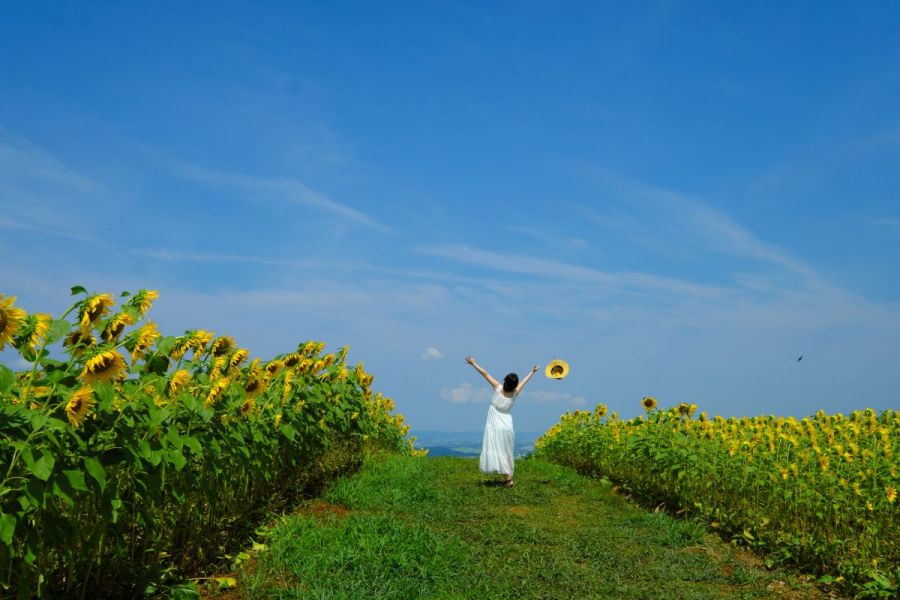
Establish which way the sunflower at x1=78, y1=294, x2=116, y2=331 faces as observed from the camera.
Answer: facing the viewer and to the right of the viewer

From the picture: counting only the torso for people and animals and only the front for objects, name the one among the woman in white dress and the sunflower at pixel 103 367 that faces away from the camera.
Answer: the woman in white dress

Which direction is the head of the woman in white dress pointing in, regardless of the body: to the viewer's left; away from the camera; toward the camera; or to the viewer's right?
away from the camera

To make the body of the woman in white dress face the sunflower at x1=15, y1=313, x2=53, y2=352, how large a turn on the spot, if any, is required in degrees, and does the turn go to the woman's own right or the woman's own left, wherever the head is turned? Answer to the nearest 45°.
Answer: approximately 180°

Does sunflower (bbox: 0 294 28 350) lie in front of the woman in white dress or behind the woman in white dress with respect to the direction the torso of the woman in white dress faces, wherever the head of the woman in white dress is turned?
behind

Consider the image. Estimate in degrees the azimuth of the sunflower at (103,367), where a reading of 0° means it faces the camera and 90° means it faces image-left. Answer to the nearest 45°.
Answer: approximately 315°

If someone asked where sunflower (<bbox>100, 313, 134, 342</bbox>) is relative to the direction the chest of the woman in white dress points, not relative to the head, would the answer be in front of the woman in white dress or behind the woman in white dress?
behind

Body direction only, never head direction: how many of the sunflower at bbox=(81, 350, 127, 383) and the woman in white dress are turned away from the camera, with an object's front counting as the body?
1

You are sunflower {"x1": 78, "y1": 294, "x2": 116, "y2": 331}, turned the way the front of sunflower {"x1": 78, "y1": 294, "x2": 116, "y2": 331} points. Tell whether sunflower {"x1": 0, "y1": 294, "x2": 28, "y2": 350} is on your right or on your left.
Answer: on your right

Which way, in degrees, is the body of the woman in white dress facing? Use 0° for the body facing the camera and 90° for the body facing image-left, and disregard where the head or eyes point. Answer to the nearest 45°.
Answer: approximately 180°

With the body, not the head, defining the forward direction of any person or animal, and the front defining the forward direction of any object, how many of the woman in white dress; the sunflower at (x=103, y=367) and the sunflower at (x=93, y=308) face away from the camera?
1

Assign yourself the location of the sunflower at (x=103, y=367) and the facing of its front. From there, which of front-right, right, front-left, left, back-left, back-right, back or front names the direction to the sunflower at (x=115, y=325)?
back-left
